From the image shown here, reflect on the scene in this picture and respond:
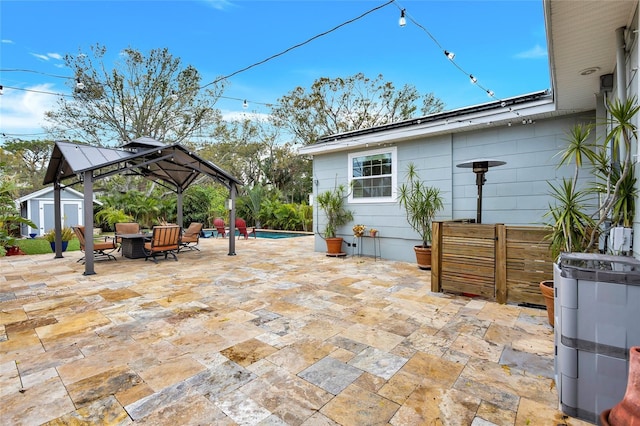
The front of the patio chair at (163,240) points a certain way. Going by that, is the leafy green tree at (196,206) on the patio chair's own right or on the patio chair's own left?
on the patio chair's own right

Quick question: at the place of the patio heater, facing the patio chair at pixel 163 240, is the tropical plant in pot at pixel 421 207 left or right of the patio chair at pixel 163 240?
right

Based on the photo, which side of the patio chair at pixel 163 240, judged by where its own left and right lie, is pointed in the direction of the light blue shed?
front

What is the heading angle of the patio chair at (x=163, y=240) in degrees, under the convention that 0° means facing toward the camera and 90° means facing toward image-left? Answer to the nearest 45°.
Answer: approximately 135°

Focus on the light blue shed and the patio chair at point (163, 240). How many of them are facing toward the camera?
1

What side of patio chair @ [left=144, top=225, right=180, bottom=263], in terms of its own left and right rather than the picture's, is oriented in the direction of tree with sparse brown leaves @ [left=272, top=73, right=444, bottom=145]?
right

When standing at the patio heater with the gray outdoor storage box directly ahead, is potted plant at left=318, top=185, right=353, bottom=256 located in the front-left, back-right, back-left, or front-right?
back-right

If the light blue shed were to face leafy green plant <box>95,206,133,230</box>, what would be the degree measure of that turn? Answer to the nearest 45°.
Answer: approximately 45° to its left

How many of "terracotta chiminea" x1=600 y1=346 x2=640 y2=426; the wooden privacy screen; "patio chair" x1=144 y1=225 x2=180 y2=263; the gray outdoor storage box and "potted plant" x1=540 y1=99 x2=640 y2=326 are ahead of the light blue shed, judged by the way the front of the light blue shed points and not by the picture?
5

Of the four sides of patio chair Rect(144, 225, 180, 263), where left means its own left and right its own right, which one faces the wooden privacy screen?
back

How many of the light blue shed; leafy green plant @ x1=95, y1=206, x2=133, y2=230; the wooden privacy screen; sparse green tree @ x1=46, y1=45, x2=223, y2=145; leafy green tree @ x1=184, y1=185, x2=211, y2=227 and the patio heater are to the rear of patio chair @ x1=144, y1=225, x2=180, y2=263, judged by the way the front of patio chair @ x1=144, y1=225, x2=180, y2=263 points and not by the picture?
2

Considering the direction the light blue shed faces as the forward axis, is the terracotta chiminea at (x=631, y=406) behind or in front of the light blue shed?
in front

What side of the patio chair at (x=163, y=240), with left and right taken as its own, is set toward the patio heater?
back

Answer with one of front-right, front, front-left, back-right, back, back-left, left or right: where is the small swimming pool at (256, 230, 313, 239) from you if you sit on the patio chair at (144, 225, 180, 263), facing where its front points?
right

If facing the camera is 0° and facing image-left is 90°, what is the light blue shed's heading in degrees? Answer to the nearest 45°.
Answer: approximately 0°

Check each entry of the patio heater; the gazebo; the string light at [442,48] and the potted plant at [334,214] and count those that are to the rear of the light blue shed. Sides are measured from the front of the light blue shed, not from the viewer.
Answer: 0

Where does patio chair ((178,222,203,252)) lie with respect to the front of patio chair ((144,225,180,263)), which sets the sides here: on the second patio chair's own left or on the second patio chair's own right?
on the second patio chair's own right

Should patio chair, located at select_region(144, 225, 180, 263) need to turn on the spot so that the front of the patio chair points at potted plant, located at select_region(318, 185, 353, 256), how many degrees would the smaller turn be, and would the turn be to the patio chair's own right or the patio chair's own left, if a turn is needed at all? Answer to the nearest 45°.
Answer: approximately 135° to the patio chair's own right
